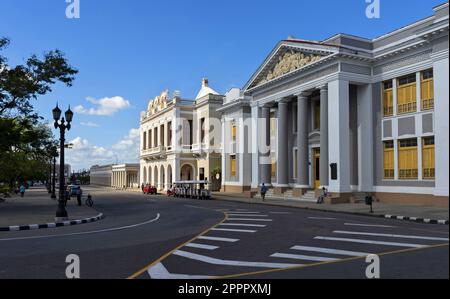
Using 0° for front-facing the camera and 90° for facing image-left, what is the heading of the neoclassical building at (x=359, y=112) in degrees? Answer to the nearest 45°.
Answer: approximately 45°
